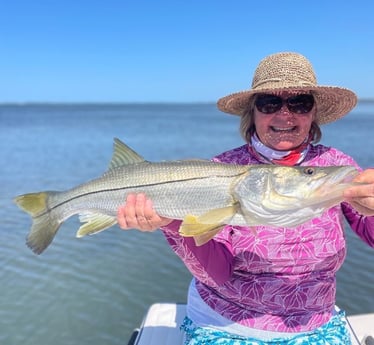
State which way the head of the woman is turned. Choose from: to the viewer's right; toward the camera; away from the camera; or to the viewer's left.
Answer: toward the camera

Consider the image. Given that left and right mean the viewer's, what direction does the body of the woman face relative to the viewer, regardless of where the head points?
facing the viewer
